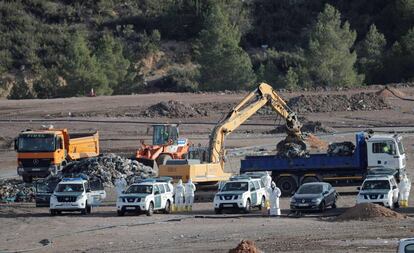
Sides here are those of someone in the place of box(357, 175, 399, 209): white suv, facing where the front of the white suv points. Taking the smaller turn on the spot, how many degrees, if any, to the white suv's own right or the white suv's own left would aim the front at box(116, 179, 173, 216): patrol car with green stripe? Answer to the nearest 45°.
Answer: approximately 45° to the white suv's own right

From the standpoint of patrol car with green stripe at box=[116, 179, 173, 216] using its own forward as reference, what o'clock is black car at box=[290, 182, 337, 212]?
The black car is roughly at 8 o'clock from the patrol car with green stripe.

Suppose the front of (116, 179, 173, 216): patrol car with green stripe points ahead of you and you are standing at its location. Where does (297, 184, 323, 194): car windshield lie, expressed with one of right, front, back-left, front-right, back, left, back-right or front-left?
back-left

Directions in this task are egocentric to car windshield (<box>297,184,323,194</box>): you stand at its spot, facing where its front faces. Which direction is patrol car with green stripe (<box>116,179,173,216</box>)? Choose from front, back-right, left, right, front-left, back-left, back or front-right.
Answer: front-right

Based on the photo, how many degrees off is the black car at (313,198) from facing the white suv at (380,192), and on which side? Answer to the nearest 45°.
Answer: approximately 135° to its left
